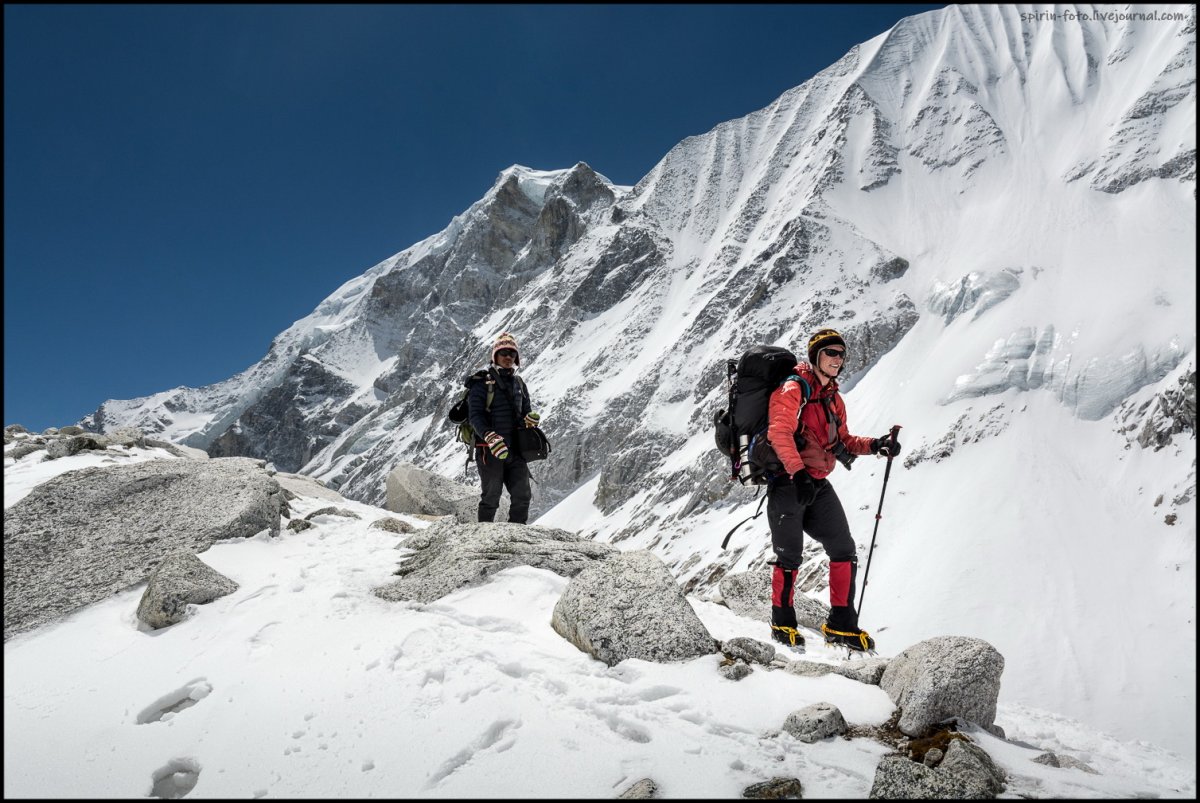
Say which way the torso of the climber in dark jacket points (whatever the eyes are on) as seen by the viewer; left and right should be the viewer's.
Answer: facing the viewer and to the right of the viewer

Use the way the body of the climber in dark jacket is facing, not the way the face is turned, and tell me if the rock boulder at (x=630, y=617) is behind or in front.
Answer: in front
